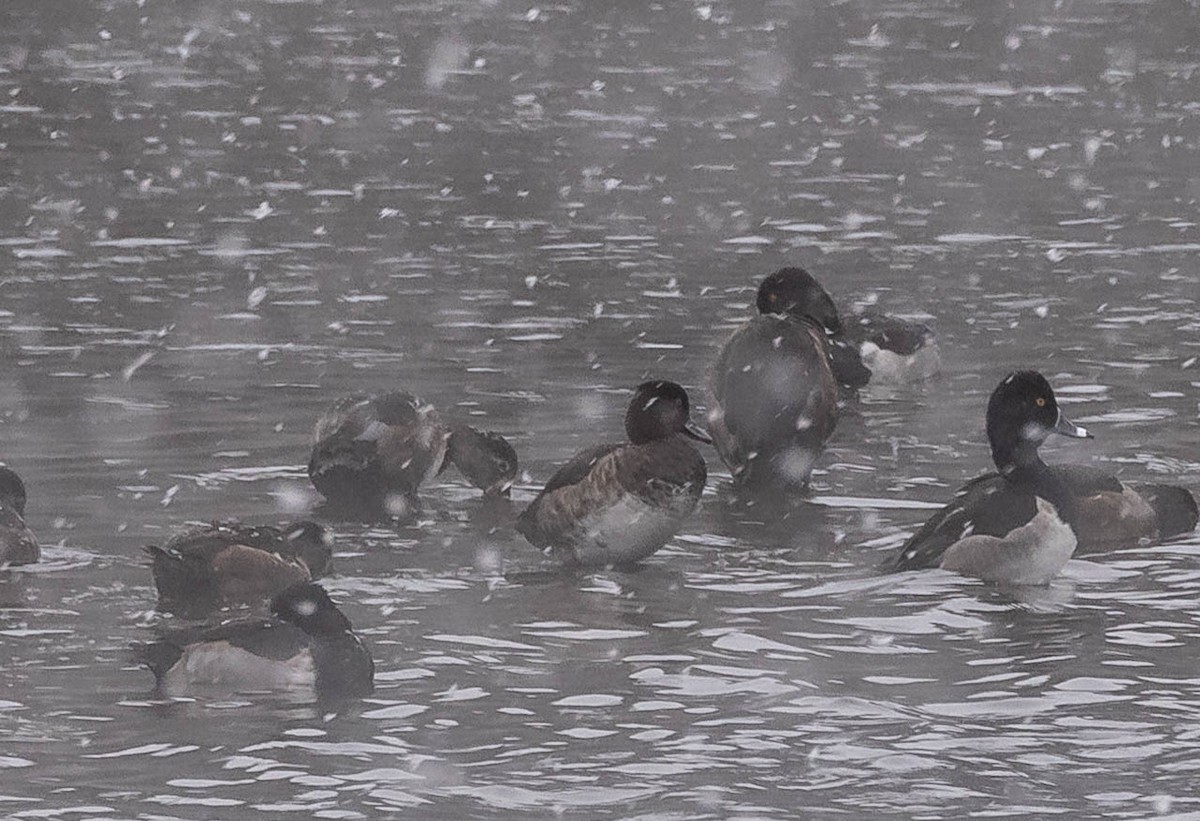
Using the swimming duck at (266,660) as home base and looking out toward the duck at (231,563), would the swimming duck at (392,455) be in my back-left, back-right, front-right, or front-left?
front-right

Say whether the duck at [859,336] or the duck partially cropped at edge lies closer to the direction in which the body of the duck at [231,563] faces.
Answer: the duck

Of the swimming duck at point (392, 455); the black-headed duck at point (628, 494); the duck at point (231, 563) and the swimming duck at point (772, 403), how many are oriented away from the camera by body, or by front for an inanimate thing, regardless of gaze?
1

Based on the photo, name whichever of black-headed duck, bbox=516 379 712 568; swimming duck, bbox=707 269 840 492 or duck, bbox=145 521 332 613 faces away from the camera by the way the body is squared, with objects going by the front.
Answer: the swimming duck

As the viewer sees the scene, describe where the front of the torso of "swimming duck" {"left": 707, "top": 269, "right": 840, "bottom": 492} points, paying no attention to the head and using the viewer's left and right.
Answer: facing away from the viewer

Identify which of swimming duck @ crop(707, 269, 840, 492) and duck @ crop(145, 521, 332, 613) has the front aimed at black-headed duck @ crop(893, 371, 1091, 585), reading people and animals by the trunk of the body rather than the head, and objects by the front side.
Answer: the duck

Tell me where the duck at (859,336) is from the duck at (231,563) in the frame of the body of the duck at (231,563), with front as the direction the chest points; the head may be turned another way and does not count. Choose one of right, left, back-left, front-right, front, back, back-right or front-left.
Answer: front-left

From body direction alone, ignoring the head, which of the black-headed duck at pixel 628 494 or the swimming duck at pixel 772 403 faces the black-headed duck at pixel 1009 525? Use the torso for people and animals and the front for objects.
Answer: the black-headed duck at pixel 628 494

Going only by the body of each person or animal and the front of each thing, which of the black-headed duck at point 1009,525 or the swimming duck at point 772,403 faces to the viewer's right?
the black-headed duck

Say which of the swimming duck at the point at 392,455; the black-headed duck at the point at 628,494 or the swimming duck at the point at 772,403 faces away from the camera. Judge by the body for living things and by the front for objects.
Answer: the swimming duck at the point at 772,403

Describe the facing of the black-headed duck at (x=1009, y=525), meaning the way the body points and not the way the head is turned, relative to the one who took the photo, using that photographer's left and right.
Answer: facing to the right of the viewer

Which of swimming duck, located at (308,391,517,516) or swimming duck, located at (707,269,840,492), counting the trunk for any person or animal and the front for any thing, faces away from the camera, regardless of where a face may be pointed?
swimming duck, located at (707,269,840,492)

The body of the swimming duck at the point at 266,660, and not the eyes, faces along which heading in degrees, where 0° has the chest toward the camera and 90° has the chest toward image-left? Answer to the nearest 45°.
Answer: approximately 270°

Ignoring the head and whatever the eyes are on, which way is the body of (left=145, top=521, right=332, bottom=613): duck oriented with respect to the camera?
to the viewer's right
